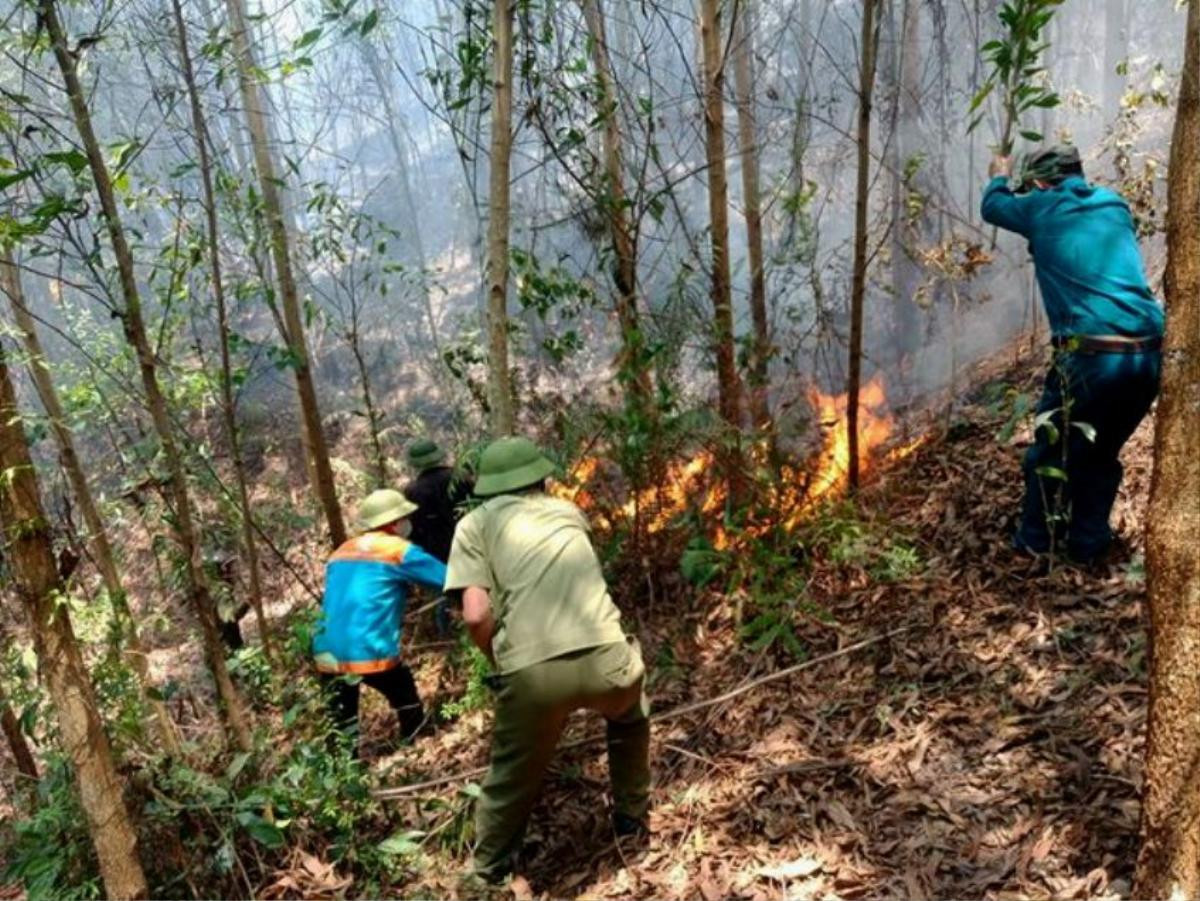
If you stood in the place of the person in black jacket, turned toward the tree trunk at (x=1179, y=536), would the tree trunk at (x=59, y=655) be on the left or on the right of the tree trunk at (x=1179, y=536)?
right

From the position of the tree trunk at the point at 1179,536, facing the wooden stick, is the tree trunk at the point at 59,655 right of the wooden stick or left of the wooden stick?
left

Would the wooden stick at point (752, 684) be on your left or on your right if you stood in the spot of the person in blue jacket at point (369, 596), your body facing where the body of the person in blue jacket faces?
on your right

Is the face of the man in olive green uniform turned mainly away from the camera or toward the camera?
away from the camera

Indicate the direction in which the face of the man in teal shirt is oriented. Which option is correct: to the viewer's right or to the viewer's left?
to the viewer's left

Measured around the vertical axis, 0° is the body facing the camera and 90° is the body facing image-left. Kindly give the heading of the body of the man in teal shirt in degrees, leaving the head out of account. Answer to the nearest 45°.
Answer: approximately 135°

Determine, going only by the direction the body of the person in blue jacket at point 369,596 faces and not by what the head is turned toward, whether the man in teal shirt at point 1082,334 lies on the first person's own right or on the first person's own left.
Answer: on the first person's own right

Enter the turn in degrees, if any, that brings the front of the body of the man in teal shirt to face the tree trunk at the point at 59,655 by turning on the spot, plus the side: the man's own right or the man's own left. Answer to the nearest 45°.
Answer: approximately 90° to the man's own left

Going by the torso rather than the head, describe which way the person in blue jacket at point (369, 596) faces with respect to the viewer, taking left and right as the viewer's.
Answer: facing away from the viewer and to the right of the viewer
